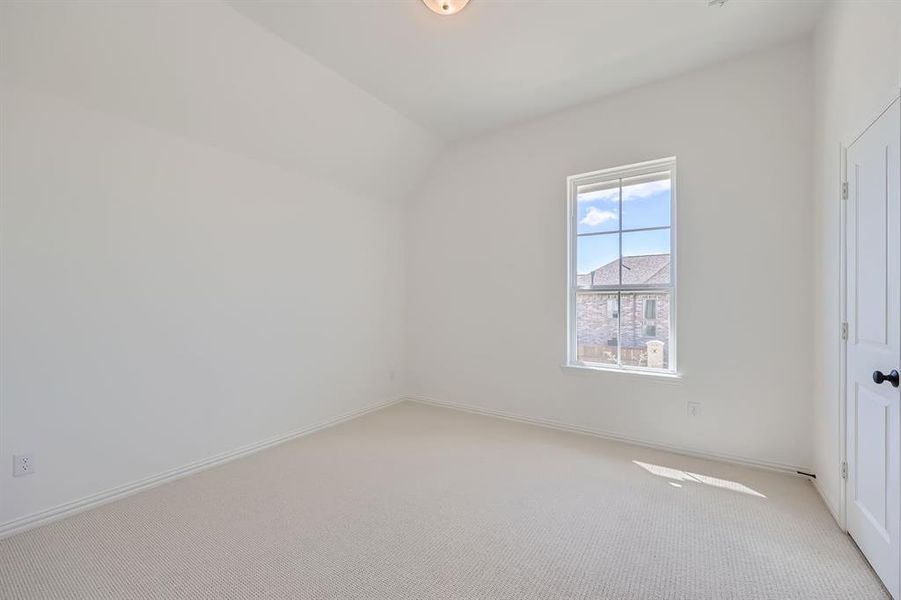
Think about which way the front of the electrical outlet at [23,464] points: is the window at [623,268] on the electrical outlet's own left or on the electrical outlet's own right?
on the electrical outlet's own left

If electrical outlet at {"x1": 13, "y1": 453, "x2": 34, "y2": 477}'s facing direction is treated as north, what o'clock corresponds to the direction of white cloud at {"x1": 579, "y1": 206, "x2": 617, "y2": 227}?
The white cloud is roughly at 10 o'clock from the electrical outlet.

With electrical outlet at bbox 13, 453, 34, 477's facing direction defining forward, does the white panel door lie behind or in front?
in front
